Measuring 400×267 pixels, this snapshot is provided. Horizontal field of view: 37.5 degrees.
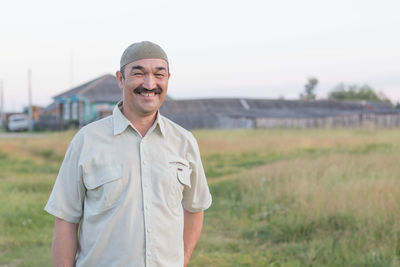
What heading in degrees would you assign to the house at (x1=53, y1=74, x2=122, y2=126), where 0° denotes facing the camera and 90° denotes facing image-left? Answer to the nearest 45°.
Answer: approximately 45°

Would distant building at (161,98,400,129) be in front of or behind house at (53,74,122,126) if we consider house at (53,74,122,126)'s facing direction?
behind

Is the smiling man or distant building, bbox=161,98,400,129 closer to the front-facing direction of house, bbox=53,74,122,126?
the smiling man

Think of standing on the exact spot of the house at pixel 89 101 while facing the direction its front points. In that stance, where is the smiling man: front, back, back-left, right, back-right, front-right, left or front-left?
front-left

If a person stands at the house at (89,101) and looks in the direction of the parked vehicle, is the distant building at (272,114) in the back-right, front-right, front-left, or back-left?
back-right

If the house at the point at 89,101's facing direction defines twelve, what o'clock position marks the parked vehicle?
The parked vehicle is roughly at 2 o'clock from the house.
